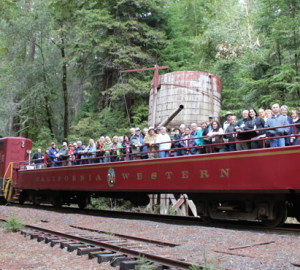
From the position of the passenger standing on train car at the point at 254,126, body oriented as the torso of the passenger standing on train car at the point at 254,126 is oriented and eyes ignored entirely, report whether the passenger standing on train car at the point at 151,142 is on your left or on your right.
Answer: on your right

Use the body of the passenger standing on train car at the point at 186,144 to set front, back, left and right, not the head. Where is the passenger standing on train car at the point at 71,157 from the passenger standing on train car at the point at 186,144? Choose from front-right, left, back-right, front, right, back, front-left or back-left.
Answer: back-right

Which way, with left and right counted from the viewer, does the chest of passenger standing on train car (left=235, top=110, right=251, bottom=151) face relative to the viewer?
facing the viewer and to the left of the viewer

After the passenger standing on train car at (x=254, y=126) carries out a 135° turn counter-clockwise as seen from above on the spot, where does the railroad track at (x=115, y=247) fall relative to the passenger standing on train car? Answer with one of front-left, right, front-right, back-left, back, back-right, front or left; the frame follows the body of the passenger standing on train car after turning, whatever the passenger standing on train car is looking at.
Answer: back

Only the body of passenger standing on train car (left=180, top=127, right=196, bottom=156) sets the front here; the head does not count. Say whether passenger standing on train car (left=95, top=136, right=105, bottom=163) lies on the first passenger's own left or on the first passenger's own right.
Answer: on the first passenger's own right

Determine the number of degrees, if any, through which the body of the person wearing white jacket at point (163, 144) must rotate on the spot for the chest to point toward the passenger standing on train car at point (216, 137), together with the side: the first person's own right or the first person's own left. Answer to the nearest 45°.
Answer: approximately 45° to the first person's own left

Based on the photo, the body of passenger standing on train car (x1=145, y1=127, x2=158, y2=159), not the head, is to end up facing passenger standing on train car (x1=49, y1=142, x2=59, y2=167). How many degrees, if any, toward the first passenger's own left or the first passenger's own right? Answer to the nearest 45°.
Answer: approximately 135° to the first passenger's own right

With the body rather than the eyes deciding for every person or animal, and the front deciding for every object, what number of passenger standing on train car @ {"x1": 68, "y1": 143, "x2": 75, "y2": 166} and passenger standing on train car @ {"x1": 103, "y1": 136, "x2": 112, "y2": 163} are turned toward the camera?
2

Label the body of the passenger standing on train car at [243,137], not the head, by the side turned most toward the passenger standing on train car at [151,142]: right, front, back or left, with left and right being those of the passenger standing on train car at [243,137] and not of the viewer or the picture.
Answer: right
